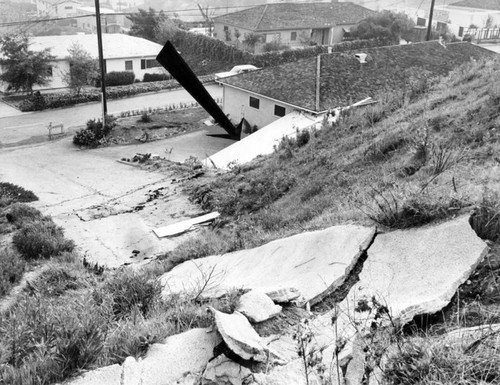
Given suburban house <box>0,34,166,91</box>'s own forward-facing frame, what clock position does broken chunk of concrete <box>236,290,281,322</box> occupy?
The broken chunk of concrete is roughly at 12 o'clock from the suburban house.

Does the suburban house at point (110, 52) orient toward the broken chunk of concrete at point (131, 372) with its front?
yes

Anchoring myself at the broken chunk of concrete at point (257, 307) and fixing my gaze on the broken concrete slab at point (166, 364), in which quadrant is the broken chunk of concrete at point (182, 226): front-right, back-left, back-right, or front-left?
back-right

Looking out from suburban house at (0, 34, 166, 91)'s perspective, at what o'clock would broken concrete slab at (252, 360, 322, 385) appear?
The broken concrete slab is roughly at 12 o'clock from the suburban house.

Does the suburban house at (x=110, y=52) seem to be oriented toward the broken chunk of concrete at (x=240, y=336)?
yes

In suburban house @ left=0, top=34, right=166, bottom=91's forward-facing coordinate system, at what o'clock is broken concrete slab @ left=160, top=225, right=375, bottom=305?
The broken concrete slab is roughly at 12 o'clock from the suburban house.

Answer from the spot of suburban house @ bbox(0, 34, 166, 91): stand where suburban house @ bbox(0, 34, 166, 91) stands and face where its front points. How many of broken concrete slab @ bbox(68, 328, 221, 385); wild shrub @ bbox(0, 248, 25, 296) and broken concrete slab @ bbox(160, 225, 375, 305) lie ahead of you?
3

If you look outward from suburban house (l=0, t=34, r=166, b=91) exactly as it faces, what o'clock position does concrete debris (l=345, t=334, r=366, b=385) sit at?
The concrete debris is roughly at 12 o'clock from the suburban house.

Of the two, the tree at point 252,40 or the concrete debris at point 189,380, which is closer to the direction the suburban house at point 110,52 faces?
the concrete debris

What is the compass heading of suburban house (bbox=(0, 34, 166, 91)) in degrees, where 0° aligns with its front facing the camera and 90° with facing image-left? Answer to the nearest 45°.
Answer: approximately 0°
